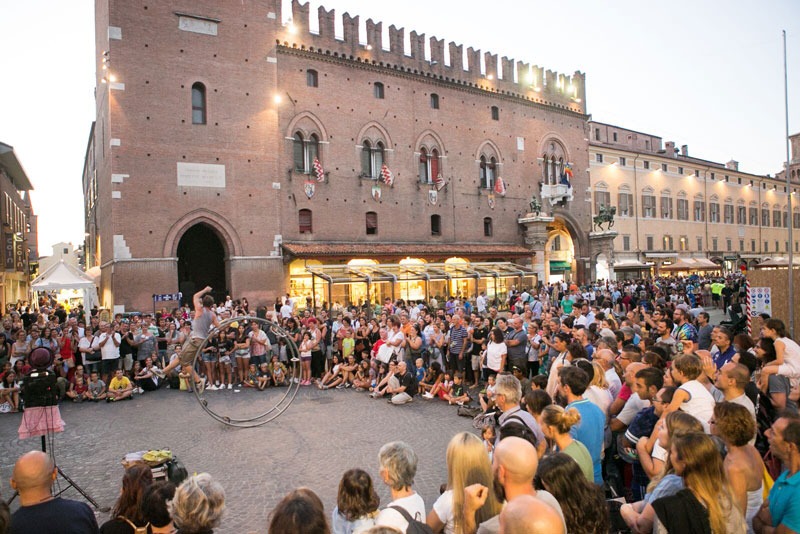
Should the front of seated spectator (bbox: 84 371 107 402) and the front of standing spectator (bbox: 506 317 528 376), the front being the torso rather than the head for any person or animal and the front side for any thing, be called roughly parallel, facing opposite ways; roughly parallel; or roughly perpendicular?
roughly perpendicular

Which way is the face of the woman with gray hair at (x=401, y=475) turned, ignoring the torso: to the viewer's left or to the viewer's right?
to the viewer's left

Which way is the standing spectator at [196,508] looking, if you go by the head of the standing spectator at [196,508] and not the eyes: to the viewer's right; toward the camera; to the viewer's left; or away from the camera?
away from the camera

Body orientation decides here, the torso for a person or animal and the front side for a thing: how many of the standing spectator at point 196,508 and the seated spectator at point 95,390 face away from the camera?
1

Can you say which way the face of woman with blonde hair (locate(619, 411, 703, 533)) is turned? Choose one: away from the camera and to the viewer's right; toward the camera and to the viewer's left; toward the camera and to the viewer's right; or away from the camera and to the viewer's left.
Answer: away from the camera and to the viewer's left

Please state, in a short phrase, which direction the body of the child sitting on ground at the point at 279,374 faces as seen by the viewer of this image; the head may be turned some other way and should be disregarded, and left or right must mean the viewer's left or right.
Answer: facing the viewer

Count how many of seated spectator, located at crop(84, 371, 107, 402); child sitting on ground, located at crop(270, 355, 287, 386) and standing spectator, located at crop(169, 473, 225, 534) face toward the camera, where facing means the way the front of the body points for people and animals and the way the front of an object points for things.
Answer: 2

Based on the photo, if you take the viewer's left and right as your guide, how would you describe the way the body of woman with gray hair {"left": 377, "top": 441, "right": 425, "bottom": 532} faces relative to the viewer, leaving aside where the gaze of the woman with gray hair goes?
facing away from the viewer and to the left of the viewer

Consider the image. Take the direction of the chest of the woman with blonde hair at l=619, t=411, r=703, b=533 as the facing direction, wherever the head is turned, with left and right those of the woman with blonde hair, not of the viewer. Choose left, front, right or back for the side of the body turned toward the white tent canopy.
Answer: front
